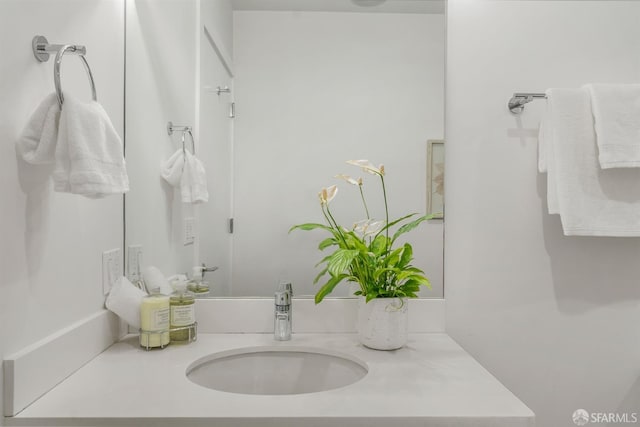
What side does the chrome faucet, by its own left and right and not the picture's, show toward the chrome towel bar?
left

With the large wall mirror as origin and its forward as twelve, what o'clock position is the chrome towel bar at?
The chrome towel bar is roughly at 9 o'clock from the large wall mirror.

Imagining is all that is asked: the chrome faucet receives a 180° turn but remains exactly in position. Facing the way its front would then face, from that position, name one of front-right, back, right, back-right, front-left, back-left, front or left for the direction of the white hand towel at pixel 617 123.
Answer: right

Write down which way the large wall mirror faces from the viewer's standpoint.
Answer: facing the viewer

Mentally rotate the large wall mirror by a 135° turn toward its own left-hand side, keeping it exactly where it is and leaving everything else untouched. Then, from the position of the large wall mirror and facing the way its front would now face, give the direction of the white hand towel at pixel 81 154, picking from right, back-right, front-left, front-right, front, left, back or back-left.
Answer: back

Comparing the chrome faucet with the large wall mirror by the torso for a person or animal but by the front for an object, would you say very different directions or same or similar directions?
same or similar directions

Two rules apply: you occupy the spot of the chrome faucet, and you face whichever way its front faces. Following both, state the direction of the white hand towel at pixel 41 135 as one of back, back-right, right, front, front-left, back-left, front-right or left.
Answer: front-right

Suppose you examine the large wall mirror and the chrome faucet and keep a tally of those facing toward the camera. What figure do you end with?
2

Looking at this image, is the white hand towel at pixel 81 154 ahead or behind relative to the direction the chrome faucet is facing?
ahead

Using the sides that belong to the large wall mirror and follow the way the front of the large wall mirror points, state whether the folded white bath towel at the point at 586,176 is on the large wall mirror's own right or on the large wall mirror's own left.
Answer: on the large wall mirror's own left
